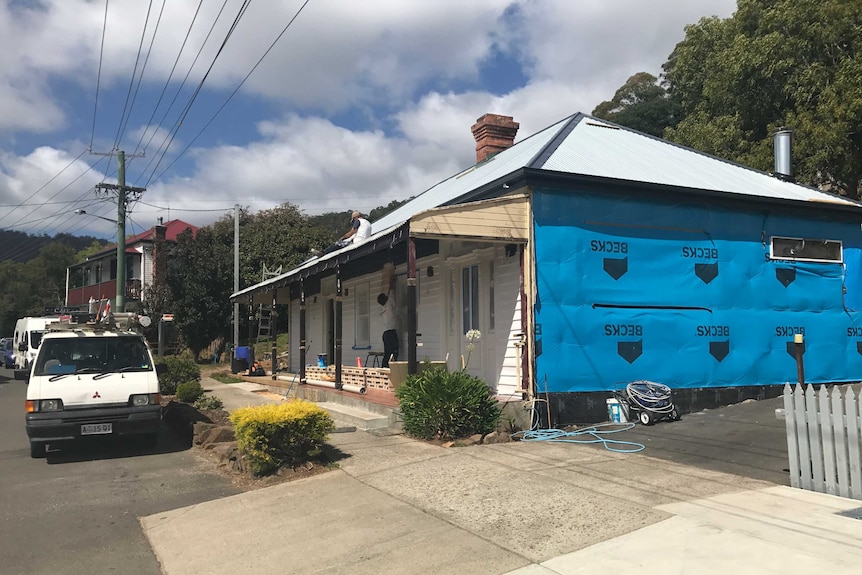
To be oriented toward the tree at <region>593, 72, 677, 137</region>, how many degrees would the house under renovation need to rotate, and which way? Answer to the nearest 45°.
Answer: approximately 135° to its right

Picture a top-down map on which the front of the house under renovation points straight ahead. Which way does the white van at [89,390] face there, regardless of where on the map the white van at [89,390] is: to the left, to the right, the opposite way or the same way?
to the left

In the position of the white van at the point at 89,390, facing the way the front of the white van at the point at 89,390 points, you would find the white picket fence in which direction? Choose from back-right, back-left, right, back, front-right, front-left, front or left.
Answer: front-left

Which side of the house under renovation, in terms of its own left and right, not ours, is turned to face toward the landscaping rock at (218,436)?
front

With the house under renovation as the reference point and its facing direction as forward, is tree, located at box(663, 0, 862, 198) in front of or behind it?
behind

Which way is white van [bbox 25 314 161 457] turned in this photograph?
toward the camera

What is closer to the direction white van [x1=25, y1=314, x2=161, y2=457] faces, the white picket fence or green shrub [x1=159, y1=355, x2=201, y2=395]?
the white picket fence

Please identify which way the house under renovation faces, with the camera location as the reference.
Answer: facing the viewer and to the left of the viewer

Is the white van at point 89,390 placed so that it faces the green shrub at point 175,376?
no

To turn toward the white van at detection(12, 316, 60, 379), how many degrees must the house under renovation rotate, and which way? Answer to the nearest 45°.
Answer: approximately 90° to its right

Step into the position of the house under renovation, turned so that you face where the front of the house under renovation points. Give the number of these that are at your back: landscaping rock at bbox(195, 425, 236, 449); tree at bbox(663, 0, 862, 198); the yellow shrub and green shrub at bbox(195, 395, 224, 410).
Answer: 1

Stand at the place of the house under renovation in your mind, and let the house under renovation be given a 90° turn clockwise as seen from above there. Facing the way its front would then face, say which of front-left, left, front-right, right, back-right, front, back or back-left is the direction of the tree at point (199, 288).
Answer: front

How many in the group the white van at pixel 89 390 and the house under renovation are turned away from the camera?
0

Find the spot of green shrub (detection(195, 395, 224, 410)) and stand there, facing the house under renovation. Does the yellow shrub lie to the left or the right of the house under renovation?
right

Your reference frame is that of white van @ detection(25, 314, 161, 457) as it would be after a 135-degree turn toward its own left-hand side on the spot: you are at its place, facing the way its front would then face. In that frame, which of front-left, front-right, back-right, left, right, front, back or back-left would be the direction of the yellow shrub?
right

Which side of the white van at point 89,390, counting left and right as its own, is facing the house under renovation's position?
left

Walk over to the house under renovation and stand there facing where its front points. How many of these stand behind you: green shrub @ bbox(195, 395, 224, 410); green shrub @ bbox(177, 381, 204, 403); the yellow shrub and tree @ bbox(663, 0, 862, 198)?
1

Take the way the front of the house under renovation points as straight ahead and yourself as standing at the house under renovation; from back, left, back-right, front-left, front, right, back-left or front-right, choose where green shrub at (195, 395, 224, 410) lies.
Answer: front-right
